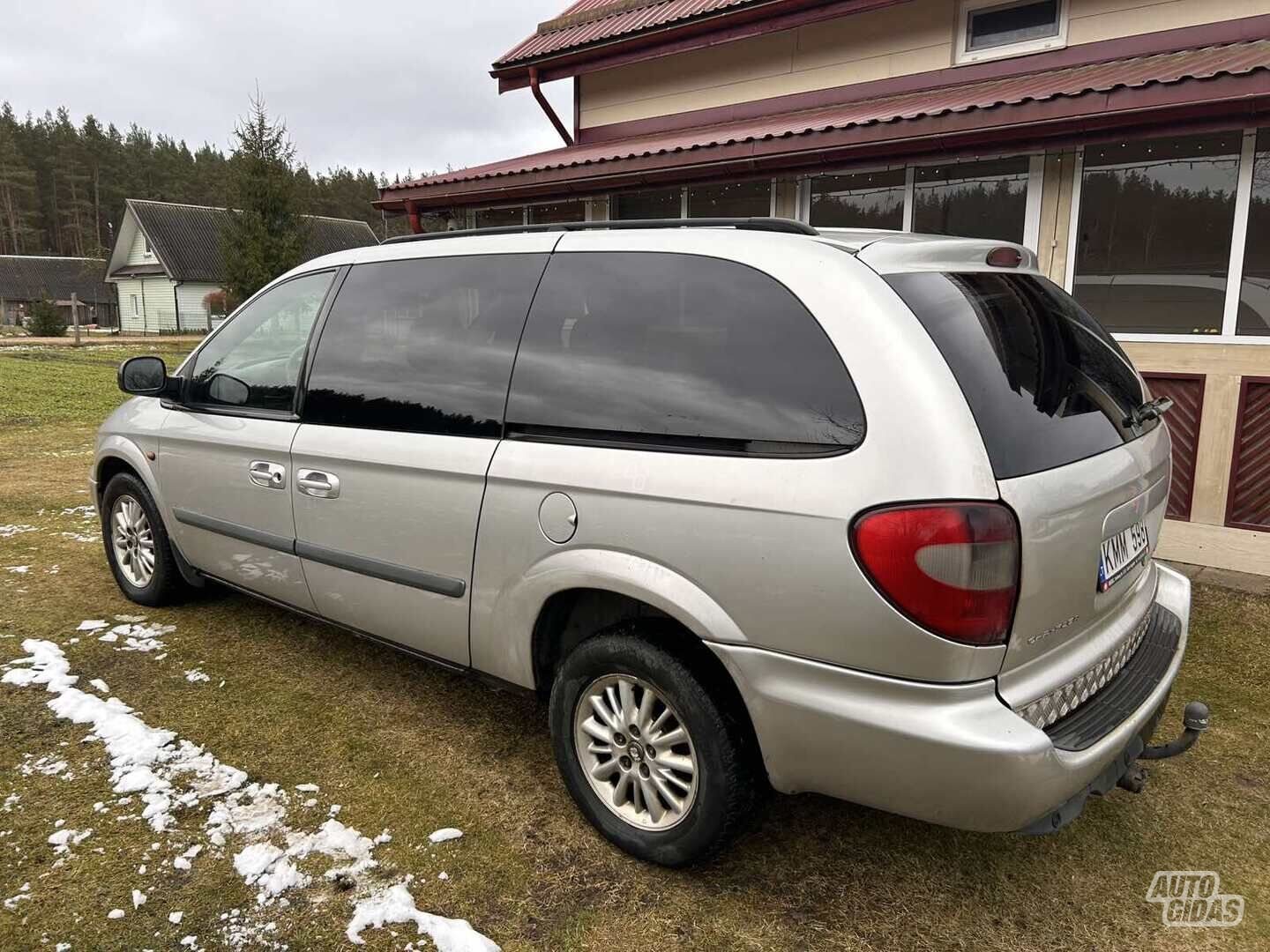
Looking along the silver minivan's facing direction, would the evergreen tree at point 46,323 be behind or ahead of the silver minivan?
ahead

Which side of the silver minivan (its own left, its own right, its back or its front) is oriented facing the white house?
front

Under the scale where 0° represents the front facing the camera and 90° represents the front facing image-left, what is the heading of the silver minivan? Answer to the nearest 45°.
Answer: approximately 135°

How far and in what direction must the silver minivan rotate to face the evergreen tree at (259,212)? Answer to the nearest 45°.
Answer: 0° — it already faces it
